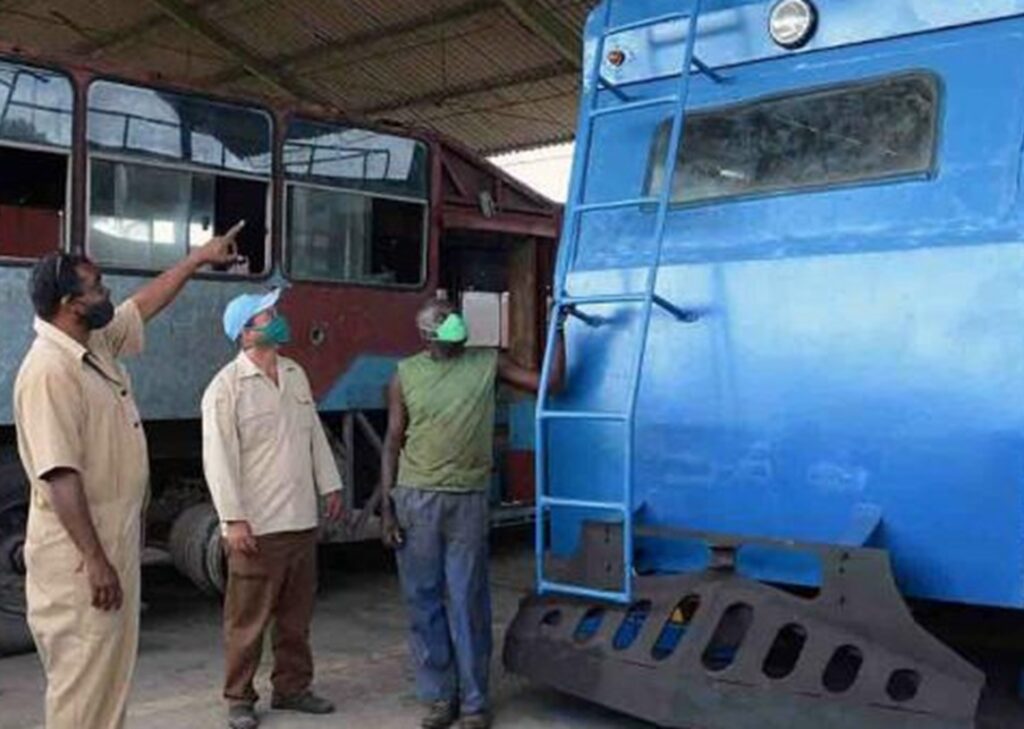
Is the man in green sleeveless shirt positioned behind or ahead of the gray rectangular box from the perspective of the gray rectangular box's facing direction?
ahead

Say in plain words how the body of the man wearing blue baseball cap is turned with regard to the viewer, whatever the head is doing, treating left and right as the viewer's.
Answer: facing the viewer and to the right of the viewer

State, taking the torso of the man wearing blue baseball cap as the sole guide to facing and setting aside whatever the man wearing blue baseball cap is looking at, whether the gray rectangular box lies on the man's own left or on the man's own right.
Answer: on the man's own left

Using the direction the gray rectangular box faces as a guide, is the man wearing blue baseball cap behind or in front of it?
in front

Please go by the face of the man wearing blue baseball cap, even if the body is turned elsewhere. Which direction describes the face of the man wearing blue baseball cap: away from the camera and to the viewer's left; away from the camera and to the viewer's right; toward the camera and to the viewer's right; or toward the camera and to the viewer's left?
toward the camera and to the viewer's right

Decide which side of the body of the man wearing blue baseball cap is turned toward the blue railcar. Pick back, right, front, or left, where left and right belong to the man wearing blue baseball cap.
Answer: front

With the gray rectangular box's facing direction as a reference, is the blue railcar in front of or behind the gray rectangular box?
in front

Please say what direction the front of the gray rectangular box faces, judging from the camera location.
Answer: facing the viewer
